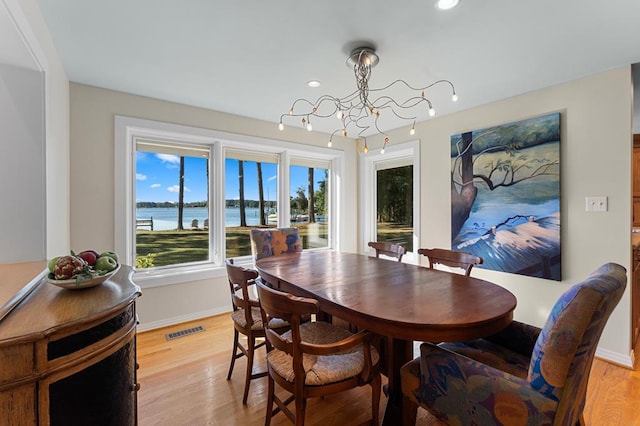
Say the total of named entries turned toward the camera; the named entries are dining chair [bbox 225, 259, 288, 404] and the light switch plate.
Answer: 1

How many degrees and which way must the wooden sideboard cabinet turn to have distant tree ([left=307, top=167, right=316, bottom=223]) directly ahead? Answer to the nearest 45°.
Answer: approximately 90° to its left

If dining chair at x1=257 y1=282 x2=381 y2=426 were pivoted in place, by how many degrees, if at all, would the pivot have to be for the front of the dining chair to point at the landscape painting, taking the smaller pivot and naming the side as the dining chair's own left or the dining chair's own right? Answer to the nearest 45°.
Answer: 0° — it already faces it

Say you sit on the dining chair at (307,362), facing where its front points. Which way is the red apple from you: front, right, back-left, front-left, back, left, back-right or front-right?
back-left

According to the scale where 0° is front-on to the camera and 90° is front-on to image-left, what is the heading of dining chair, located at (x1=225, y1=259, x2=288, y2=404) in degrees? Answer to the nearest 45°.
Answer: approximately 225°
